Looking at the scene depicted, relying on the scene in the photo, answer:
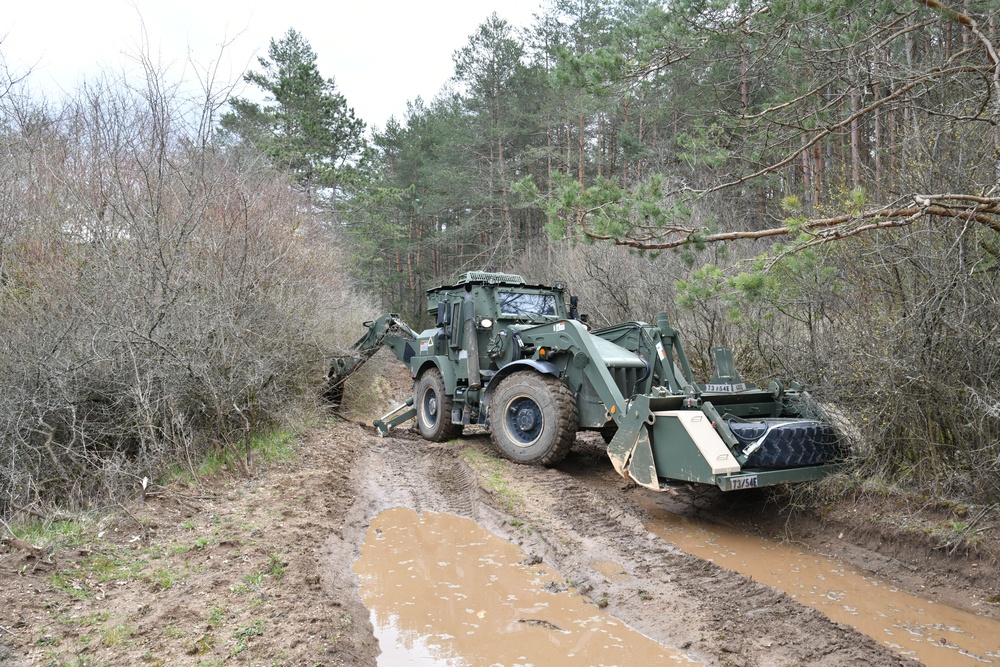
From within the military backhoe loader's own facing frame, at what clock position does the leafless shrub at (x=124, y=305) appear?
The leafless shrub is roughly at 4 o'clock from the military backhoe loader.

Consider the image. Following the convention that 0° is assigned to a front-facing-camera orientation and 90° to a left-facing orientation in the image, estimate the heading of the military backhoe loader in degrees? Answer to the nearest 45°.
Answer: approximately 315°
